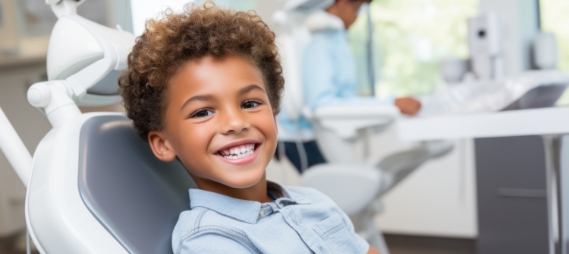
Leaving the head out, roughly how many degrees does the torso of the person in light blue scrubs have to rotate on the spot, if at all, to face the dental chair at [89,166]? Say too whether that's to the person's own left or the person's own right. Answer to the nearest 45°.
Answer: approximately 90° to the person's own right

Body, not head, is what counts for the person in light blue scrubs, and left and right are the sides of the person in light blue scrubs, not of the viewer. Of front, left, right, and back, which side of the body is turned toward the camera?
right

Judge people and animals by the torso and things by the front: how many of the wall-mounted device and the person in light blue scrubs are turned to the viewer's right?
1

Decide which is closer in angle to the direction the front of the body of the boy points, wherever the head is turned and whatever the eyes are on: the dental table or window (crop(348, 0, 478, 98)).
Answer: the dental table

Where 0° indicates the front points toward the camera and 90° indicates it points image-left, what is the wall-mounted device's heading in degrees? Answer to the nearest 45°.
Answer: approximately 45°

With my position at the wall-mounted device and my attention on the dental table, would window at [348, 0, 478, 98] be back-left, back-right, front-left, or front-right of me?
back-right

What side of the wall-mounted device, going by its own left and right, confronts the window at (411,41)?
right

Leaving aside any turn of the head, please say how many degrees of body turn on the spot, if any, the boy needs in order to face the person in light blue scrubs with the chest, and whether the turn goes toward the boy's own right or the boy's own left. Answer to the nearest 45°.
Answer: approximately 135° to the boy's own left
